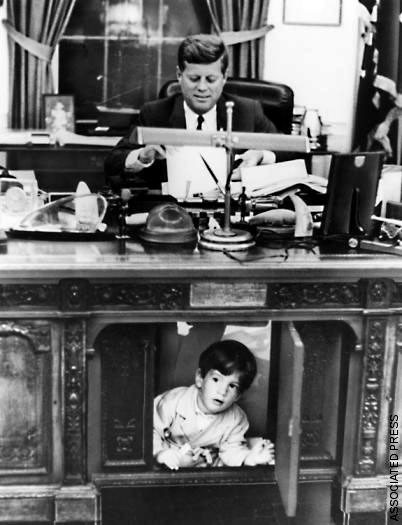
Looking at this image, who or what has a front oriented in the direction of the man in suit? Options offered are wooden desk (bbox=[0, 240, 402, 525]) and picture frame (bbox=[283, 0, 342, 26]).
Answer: the picture frame

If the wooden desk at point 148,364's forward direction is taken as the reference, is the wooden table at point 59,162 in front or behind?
behind

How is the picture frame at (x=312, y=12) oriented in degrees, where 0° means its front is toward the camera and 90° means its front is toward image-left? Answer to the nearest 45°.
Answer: approximately 0°

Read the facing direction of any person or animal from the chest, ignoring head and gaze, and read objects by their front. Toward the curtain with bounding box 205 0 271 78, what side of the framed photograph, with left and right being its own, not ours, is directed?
left

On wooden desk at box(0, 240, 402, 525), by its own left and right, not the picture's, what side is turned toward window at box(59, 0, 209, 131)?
back

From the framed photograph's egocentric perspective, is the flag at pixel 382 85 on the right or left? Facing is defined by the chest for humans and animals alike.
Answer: on its left
